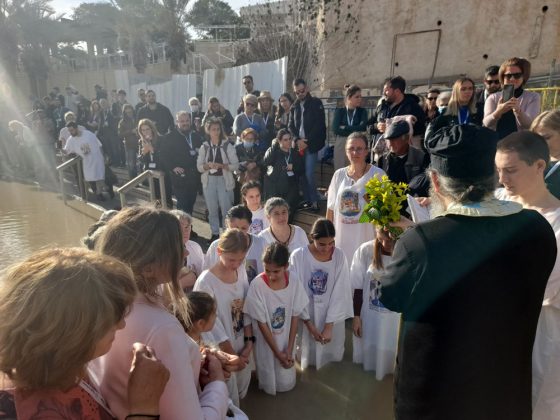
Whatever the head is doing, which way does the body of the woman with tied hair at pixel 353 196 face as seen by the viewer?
toward the camera

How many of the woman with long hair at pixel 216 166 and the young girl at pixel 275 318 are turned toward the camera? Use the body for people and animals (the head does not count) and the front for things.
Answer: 2

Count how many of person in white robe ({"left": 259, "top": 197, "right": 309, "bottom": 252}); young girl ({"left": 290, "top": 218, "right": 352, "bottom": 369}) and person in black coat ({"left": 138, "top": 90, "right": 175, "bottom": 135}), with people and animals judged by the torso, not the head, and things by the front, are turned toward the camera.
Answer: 3

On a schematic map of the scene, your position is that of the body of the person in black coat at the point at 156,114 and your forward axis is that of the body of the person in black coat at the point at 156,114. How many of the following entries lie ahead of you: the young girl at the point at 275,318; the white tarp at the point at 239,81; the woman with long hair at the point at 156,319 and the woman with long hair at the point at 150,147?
3

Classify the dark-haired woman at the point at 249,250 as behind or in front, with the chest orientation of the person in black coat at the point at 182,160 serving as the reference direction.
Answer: in front

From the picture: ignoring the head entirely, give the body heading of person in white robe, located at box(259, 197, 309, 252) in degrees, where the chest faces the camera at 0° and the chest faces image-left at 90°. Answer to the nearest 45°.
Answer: approximately 0°

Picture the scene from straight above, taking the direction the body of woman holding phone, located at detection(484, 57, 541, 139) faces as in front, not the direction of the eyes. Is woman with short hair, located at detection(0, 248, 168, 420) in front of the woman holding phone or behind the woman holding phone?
in front

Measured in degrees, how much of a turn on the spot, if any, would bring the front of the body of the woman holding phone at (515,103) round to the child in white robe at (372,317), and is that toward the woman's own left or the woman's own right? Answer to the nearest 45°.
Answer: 0° — they already face them

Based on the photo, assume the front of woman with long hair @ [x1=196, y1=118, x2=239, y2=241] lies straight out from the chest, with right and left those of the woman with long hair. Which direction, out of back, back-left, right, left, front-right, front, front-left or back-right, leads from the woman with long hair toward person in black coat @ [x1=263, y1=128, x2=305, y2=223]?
front-left

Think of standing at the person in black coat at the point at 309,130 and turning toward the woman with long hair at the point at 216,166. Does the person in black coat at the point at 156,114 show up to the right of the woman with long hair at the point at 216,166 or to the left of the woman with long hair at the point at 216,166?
right

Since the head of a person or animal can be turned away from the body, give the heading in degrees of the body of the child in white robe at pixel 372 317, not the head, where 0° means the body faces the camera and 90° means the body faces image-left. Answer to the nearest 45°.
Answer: approximately 315°

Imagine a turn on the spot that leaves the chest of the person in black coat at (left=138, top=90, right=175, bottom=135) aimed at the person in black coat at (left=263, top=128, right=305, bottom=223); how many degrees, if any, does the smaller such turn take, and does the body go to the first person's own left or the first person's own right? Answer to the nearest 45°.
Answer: approximately 45° to the first person's own left

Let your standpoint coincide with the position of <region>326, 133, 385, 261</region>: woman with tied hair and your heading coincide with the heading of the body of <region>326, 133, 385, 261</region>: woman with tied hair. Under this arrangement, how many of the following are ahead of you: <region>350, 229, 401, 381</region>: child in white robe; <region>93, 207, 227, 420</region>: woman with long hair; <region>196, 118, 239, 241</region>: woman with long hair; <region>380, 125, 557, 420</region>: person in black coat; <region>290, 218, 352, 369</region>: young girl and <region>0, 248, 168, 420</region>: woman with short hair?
5

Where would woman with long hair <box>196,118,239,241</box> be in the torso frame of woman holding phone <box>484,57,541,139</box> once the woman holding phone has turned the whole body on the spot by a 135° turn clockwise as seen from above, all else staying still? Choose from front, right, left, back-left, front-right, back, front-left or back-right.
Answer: left

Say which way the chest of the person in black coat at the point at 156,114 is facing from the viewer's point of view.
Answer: toward the camera

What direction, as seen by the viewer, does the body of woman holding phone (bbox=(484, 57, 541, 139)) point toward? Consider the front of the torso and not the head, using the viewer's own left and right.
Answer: facing the viewer and to the left of the viewer
